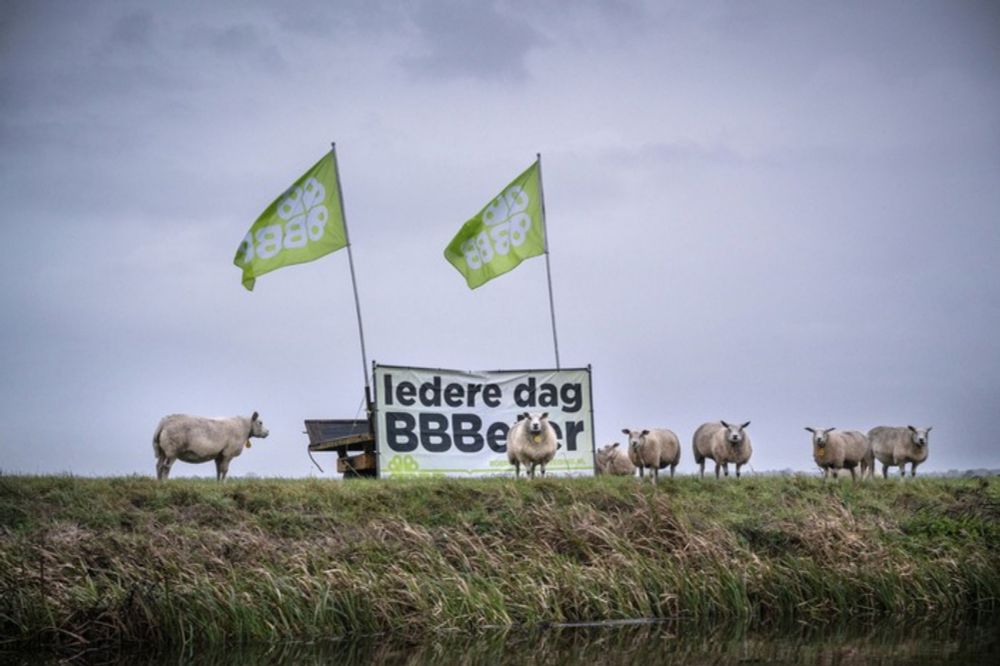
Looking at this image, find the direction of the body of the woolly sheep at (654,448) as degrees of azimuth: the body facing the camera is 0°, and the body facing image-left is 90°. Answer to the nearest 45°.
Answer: approximately 45°

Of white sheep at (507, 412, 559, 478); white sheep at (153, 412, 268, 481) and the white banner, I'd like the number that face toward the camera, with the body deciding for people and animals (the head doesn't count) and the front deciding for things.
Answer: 2

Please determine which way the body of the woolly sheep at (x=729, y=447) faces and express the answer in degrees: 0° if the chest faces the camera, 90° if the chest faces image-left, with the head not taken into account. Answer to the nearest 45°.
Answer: approximately 315°

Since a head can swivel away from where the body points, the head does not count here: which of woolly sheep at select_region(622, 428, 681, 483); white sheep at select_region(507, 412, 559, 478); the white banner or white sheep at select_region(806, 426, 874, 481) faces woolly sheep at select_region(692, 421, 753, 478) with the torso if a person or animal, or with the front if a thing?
white sheep at select_region(806, 426, 874, 481)

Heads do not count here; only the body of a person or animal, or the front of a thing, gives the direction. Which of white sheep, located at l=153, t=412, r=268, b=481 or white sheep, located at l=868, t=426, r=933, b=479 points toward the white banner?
white sheep, located at l=153, t=412, r=268, b=481

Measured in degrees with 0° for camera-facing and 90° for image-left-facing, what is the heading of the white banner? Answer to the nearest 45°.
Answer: approximately 0°

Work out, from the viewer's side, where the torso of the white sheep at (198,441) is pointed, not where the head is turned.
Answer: to the viewer's right
